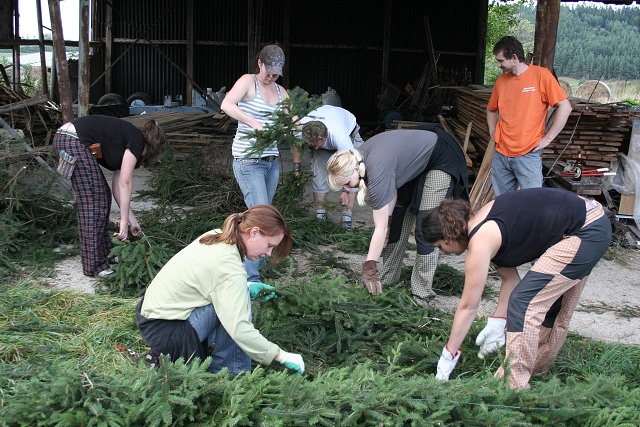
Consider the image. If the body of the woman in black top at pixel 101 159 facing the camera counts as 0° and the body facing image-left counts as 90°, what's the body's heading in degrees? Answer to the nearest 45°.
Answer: approximately 270°

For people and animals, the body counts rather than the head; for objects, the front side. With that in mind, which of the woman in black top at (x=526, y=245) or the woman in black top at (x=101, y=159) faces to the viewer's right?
the woman in black top at (x=101, y=159)

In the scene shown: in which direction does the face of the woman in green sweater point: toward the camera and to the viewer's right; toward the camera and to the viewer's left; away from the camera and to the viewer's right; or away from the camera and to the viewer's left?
toward the camera and to the viewer's right

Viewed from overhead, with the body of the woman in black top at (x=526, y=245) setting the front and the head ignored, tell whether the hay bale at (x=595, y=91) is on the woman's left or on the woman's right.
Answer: on the woman's right

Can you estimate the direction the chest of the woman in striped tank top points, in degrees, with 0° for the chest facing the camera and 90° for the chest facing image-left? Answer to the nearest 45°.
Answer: approximately 315°

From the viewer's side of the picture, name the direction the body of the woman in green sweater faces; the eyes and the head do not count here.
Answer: to the viewer's right

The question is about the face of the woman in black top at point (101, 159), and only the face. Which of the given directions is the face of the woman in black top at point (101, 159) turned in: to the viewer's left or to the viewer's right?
to the viewer's right

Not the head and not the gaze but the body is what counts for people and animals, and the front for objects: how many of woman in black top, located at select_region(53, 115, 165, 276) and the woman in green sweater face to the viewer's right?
2

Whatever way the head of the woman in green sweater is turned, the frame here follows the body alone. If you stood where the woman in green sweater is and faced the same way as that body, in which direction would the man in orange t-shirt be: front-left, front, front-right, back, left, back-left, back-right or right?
front-left

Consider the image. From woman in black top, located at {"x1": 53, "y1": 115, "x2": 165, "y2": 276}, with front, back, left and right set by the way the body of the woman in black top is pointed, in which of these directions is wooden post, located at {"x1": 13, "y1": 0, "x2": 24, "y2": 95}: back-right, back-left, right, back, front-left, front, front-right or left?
left

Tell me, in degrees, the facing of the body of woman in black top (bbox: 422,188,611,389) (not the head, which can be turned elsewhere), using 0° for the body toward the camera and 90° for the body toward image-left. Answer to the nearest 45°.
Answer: approximately 90°

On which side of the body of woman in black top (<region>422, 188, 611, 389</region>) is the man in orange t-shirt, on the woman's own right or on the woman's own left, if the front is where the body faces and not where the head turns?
on the woman's own right

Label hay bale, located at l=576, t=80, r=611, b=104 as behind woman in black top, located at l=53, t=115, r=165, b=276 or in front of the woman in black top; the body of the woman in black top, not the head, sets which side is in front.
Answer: in front

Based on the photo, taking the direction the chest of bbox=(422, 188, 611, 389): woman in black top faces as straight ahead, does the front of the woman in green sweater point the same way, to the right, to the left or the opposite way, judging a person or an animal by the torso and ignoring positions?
the opposite way

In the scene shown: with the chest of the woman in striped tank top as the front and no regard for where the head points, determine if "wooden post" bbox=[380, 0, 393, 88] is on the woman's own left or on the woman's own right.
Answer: on the woman's own left
